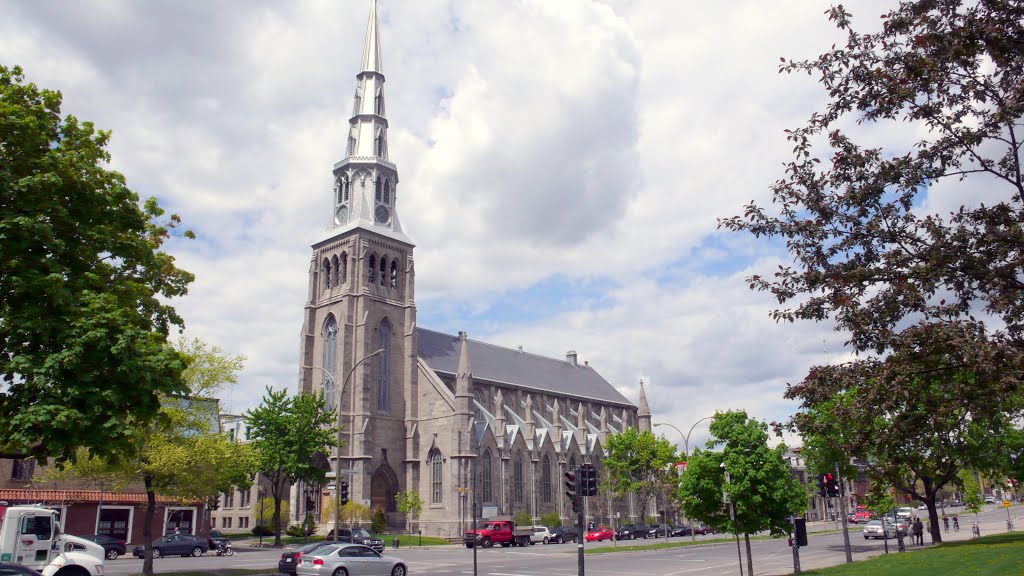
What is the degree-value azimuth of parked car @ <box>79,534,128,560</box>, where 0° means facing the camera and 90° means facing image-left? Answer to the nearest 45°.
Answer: approximately 90°

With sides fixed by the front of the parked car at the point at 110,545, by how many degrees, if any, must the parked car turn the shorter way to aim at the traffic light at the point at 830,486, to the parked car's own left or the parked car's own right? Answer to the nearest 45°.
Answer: approximately 135° to the parked car's own left

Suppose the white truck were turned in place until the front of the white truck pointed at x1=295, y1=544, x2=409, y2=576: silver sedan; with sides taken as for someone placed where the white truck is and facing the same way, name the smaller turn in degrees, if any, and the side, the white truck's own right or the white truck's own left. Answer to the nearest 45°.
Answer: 0° — it already faces it

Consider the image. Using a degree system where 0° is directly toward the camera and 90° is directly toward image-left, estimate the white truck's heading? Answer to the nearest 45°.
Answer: approximately 270°

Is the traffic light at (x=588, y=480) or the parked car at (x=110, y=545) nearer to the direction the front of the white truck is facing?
the traffic light

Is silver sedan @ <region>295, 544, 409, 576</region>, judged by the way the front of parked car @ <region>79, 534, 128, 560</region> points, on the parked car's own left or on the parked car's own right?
on the parked car's own left

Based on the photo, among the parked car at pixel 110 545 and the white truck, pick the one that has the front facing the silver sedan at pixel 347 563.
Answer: the white truck

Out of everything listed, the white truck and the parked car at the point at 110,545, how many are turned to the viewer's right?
1

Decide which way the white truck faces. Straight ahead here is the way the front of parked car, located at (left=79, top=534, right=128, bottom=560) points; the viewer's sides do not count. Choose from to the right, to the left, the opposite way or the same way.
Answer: the opposite way

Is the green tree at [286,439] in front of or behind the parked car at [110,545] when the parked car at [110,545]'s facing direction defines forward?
behind

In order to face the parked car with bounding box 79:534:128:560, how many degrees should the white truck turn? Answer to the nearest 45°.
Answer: approximately 90° to its left

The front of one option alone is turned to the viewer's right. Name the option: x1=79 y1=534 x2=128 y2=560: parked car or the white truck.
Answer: the white truck
